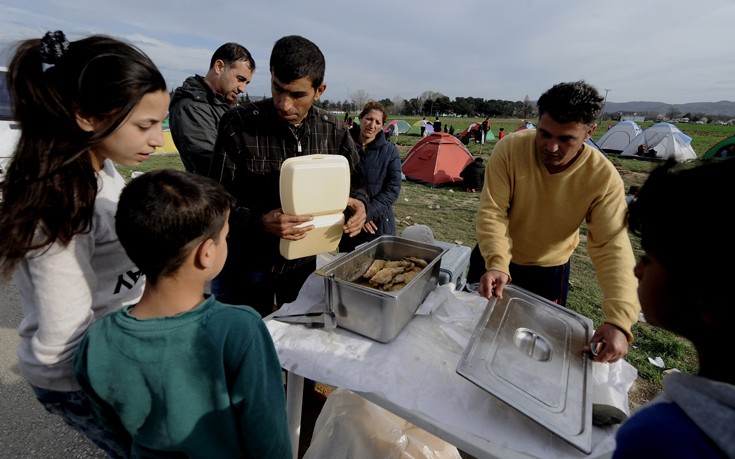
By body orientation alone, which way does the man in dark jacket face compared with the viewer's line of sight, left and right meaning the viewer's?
facing to the right of the viewer

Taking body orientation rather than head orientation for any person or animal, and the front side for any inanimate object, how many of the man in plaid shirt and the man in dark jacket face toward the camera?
1

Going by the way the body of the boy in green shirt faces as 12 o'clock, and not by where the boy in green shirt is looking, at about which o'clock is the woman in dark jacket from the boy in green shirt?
The woman in dark jacket is roughly at 12 o'clock from the boy in green shirt.

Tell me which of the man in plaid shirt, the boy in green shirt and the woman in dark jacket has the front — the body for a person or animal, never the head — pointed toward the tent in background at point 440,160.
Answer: the boy in green shirt

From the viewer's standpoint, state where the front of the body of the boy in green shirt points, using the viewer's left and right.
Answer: facing away from the viewer and to the right of the viewer

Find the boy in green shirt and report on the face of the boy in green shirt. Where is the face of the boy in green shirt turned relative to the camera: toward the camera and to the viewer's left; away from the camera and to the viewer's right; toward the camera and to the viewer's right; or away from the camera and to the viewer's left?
away from the camera and to the viewer's right

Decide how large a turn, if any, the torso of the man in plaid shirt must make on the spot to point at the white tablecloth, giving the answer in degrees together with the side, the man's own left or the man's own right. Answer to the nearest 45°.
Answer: approximately 45° to the man's own left

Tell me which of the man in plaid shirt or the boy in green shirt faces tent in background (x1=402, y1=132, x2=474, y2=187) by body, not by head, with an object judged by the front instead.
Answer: the boy in green shirt

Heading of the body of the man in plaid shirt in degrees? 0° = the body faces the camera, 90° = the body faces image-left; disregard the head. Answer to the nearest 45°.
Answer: approximately 0°
